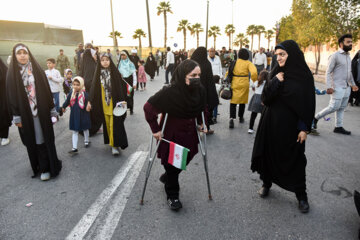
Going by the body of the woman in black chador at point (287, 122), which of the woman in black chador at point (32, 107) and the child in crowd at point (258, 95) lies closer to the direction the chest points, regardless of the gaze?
the woman in black chador

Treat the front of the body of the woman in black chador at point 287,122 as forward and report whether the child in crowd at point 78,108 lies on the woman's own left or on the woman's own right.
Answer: on the woman's own right

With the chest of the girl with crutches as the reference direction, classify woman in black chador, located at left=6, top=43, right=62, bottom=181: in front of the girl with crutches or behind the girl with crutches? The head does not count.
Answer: behind

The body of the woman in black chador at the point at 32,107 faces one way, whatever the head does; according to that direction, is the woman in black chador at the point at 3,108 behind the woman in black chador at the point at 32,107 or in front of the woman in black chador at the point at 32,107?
behind

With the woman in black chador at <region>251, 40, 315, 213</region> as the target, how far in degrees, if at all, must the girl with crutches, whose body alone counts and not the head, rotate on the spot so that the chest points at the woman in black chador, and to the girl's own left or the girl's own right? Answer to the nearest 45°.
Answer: approximately 45° to the girl's own left
